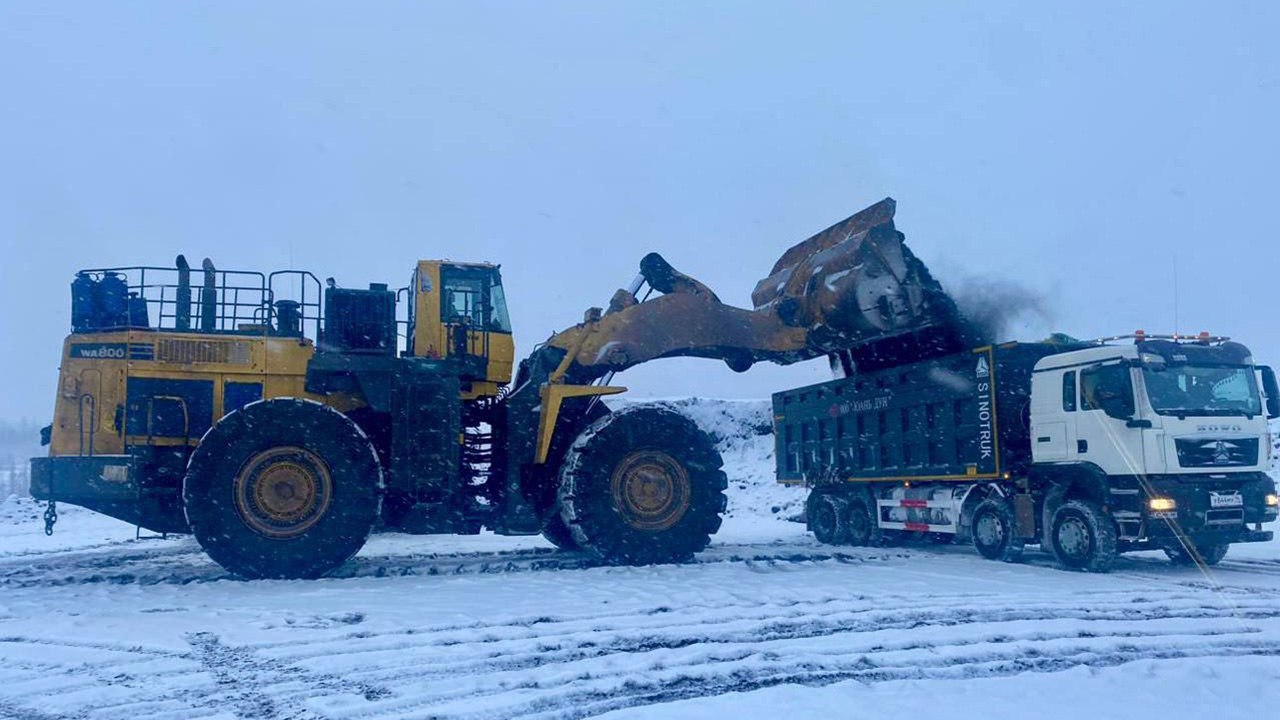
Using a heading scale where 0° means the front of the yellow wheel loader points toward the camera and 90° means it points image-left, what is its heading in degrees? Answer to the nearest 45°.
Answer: approximately 270°
